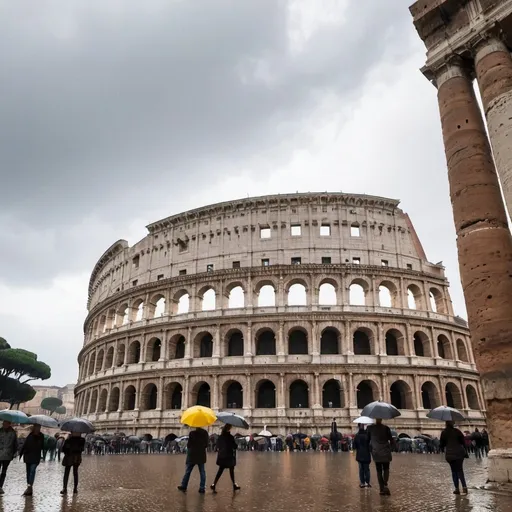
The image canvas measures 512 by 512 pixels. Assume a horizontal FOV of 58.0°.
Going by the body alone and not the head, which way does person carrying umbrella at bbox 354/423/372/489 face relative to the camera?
away from the camera

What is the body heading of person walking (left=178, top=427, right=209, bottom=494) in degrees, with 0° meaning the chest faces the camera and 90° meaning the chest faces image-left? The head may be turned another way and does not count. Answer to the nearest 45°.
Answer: approximately 135°

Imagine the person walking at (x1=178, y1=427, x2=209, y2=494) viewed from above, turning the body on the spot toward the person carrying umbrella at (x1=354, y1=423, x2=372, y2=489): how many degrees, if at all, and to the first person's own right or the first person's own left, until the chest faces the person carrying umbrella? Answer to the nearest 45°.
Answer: approximately 135° to the first person's own right

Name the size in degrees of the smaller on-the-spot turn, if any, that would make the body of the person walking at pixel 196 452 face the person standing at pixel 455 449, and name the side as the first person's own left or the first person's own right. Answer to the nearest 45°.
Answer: approximately 135° to the first person's own right

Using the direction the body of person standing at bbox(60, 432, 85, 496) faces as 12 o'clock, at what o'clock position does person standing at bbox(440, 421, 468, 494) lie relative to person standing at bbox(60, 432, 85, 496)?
person standing at bbox(440, 421, 468, 494) is roughly at 4 o'clock from person standing at bbox(60, 432, 85, 496).

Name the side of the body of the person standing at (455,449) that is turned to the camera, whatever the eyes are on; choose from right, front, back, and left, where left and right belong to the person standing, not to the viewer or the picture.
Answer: back

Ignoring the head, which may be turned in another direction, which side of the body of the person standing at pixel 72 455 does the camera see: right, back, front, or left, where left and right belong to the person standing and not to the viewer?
back

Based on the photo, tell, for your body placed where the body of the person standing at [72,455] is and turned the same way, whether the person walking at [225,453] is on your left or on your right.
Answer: on your right

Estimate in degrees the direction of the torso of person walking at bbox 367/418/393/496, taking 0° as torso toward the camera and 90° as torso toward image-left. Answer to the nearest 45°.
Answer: approximately 180°

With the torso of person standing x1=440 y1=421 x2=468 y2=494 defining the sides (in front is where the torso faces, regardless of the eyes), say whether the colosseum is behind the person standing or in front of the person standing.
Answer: in front

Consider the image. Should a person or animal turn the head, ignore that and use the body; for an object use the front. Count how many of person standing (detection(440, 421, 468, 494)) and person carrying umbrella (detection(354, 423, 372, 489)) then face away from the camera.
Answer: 2

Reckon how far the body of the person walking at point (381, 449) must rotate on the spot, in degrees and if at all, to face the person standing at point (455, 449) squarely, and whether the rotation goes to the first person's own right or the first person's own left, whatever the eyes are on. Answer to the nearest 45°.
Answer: approximately 90° to the first person's own right
